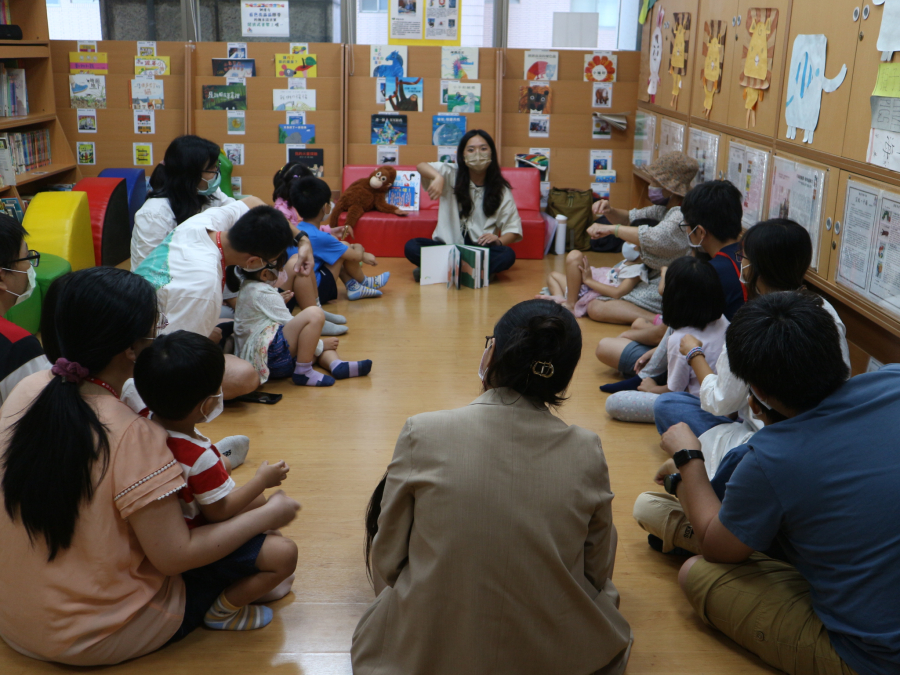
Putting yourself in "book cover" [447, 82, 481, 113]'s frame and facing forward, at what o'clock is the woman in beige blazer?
The woman in beige blazer is roughly at 12 o'clock from the book cover.

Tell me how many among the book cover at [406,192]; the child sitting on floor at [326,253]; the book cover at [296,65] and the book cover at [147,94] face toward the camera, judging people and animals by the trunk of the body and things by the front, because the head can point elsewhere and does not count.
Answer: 3

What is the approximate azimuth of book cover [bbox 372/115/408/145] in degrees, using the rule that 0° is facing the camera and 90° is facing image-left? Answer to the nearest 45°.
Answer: approximately 0°

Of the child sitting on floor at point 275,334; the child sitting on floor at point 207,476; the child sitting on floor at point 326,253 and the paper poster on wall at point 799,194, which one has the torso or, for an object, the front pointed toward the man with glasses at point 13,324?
the paper poster on wall

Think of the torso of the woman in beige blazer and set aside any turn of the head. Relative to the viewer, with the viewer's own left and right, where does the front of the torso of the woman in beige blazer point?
facing away from the viewer

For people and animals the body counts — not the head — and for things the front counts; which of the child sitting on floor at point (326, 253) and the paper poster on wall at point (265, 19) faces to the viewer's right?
the child sitting on floor

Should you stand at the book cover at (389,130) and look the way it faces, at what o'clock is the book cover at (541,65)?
the book cover at (541,65) is roughly at 9 o'clock from the book cover at (389,130).

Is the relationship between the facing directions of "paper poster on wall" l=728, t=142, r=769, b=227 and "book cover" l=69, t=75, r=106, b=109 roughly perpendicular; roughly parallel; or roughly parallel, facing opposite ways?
roughly perpendicular

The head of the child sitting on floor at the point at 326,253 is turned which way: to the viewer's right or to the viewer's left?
to the viewer's right
